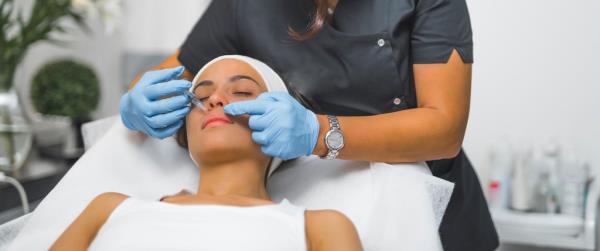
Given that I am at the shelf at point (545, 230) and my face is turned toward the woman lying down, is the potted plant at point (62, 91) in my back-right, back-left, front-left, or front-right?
front-right

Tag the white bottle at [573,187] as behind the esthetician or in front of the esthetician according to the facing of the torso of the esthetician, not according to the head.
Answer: behind

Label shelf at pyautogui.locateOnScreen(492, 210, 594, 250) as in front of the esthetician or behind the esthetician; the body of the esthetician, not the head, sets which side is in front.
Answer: behind

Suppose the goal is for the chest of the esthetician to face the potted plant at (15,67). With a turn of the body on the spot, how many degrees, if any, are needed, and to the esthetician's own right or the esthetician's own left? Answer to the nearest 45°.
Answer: approximately 90° to the esthetician's own right

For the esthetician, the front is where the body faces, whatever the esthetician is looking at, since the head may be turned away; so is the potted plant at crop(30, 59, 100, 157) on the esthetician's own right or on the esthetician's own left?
on the esthetician's own right

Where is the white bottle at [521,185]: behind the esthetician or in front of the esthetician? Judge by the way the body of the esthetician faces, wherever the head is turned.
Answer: behind

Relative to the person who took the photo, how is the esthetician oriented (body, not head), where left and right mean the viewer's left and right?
facing the viewer and to the left of the viewer
